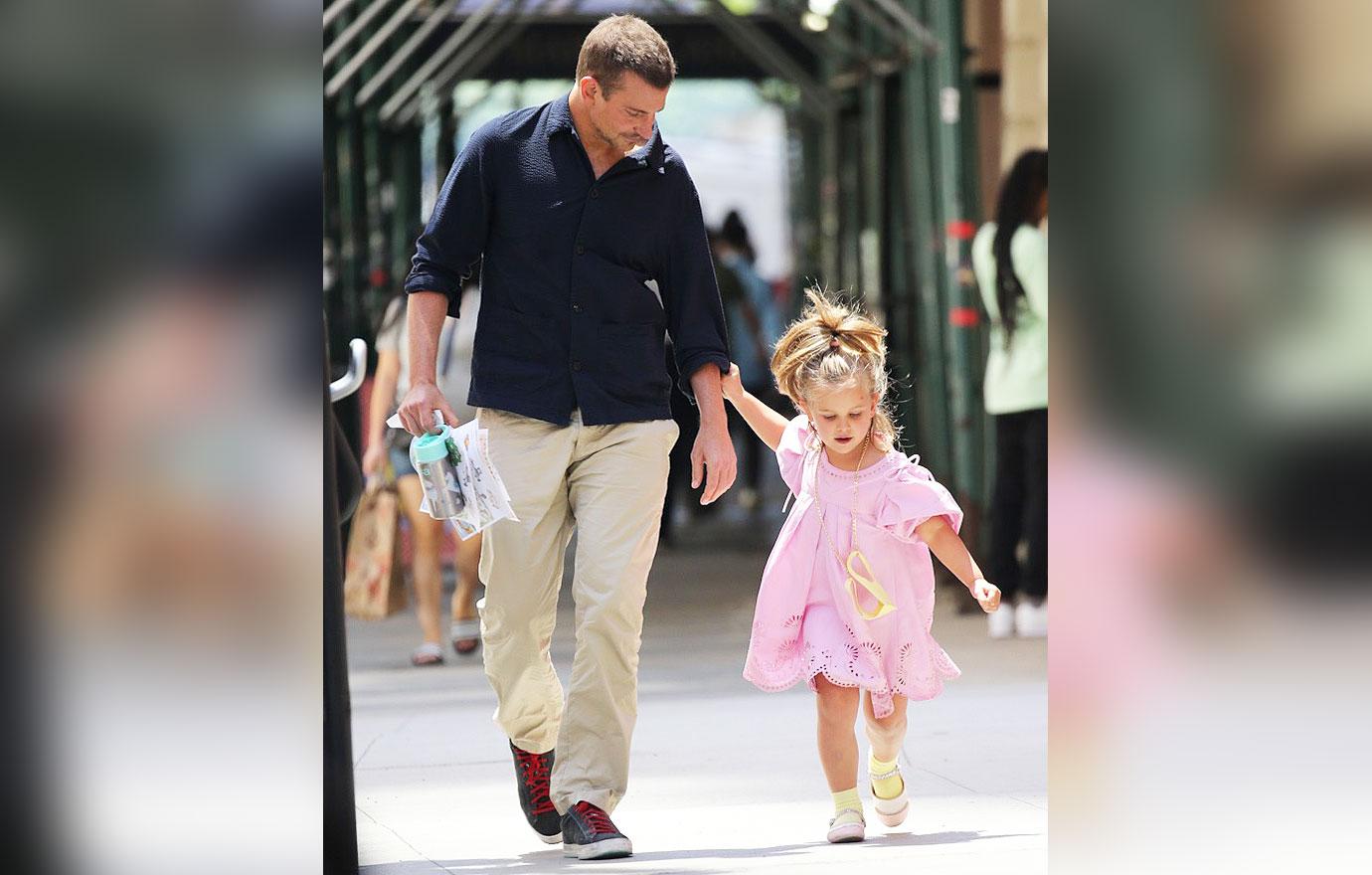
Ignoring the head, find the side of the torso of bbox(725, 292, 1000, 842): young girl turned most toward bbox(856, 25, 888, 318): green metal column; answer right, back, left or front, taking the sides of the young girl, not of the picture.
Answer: back

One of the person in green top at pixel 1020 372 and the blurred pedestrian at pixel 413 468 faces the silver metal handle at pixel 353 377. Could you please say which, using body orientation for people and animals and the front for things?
the blurred pedestrian

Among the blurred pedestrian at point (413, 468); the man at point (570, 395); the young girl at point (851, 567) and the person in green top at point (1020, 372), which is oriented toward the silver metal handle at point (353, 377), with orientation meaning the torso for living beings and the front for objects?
the blurred pedestrian

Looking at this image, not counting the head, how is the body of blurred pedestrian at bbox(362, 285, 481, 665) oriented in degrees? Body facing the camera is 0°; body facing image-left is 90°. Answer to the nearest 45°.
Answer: approximately 0°

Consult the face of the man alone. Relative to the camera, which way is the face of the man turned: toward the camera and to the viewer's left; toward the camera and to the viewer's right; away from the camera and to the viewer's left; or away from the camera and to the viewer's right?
toward the camera and to the viewer's right

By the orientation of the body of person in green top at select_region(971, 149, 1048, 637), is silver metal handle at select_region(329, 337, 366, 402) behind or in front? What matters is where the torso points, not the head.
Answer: behind
